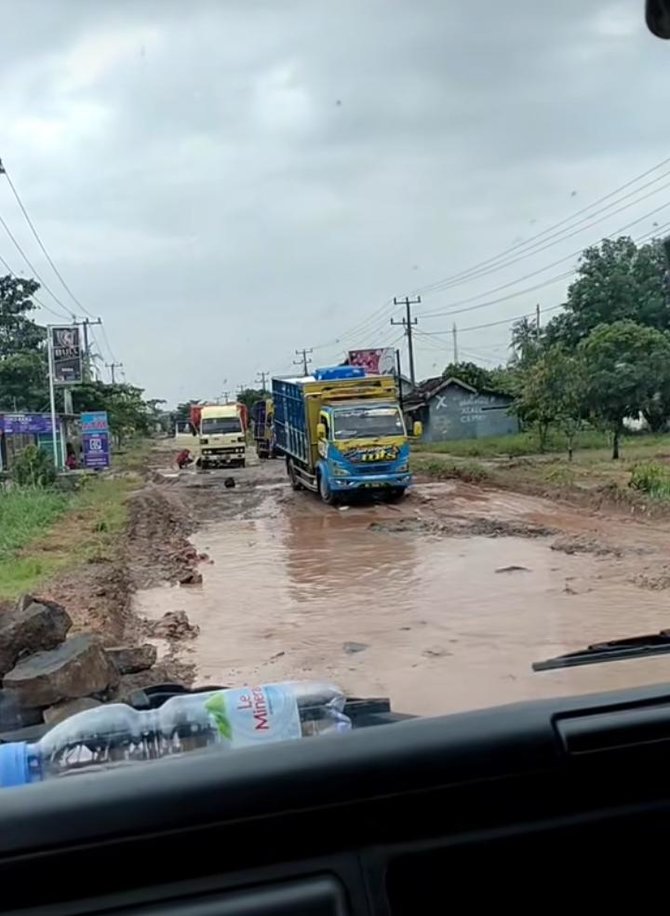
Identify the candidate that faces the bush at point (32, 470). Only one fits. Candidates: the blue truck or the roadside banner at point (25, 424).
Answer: the roadside banner

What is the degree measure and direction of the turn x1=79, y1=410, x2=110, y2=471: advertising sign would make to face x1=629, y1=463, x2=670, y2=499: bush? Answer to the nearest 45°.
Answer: approximately 45° to its left

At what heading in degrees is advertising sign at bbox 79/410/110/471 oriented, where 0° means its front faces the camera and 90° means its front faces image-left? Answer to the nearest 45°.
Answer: approximately 0°

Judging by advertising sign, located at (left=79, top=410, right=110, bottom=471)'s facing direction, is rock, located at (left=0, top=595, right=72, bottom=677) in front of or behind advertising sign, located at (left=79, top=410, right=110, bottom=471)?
in front

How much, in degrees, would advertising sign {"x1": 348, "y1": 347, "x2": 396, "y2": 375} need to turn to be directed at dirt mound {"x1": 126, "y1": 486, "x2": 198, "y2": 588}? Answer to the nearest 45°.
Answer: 0° — it already faces it

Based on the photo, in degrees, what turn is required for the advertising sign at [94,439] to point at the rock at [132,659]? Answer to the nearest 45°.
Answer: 0° — it already faces it

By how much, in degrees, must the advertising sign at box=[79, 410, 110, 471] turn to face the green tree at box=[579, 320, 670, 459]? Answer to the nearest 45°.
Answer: approximately 45° to its left

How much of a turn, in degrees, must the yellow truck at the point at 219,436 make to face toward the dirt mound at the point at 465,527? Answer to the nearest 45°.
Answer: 0° — it already faces it

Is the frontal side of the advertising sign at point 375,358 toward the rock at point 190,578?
yes

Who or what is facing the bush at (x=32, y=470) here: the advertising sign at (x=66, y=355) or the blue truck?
the advertising sign

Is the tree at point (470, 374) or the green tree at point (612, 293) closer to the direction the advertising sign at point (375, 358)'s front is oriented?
the green tree

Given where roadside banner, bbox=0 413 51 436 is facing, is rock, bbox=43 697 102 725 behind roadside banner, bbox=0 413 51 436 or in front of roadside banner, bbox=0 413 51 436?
in front

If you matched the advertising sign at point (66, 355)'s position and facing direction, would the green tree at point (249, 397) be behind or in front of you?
behind
